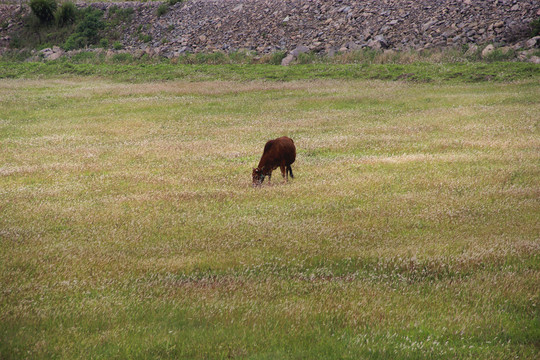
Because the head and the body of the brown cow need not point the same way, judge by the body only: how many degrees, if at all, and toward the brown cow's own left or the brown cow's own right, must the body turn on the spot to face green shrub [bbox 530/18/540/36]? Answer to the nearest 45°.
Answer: approximately 180°

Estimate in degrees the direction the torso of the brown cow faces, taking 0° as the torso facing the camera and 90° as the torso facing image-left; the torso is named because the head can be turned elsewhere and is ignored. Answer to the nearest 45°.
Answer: approximately 45°

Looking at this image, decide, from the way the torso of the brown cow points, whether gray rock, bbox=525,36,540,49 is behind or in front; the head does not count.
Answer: behind

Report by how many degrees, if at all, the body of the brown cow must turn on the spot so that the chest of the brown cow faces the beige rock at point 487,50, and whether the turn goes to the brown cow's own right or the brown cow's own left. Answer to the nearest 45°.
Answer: approximately 180°

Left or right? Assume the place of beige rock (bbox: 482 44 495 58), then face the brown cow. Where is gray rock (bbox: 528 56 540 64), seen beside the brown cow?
left

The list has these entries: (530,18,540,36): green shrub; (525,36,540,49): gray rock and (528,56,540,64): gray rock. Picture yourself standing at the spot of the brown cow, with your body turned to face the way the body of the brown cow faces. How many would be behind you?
3

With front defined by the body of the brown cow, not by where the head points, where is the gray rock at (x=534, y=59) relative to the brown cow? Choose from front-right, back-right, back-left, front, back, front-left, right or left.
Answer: back
